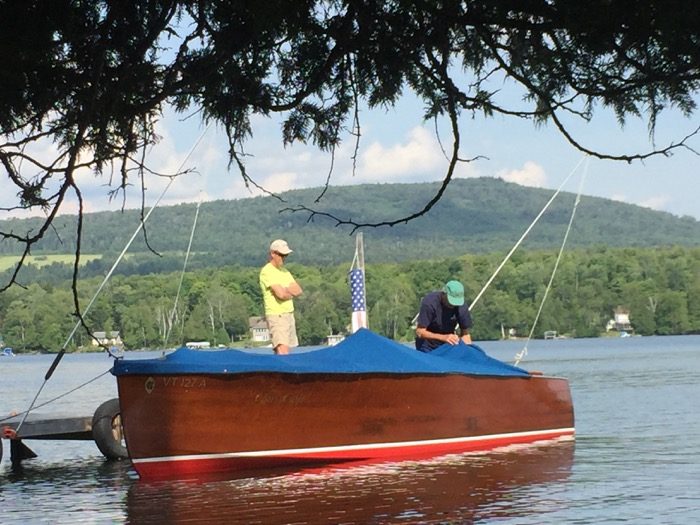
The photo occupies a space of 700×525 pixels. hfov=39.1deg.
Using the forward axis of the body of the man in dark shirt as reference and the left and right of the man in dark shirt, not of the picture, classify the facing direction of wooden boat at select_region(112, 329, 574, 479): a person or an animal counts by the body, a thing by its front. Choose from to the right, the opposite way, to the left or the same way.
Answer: to the right

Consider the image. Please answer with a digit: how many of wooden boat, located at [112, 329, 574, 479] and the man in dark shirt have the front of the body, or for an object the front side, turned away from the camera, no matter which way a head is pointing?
0

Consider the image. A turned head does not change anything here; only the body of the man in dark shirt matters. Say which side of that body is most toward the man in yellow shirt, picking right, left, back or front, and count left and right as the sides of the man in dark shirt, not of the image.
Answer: right

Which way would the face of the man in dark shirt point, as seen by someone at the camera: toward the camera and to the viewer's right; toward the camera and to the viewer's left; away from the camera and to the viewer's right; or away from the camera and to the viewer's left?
toward the camera and to the viewer's right

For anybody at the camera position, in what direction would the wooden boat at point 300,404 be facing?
facing the viewer and to the left of the viewer

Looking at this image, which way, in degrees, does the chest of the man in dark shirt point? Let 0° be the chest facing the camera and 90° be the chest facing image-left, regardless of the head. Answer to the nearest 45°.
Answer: approximately 315°
